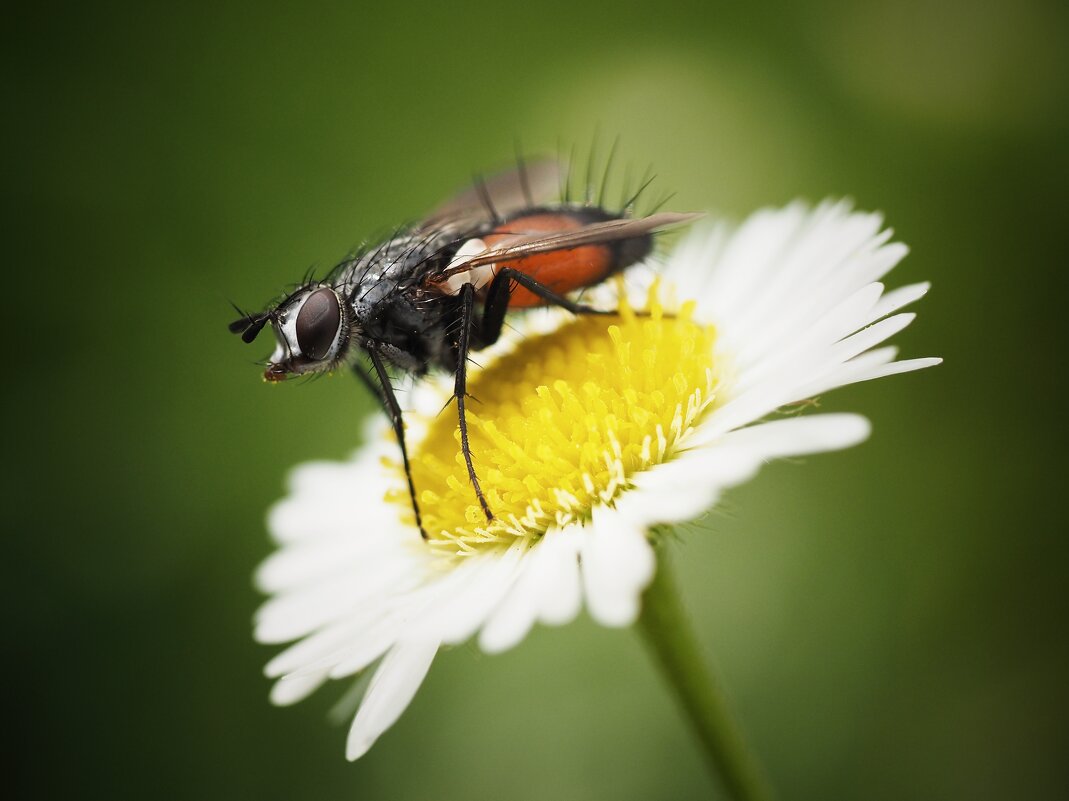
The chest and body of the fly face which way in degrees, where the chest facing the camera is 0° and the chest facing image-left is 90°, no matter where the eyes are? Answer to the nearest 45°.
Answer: approximately 90°
